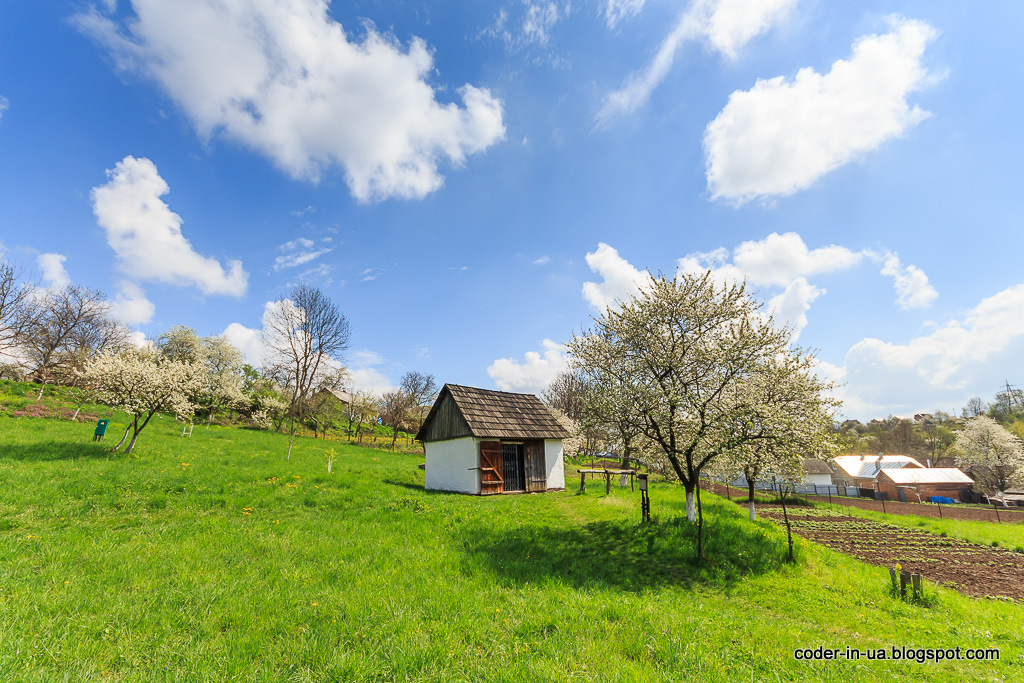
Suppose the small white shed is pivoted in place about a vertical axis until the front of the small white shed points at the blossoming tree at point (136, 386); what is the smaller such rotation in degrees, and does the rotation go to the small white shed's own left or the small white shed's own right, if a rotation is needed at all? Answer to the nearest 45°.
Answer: approximately 135° to the small white shed's own right

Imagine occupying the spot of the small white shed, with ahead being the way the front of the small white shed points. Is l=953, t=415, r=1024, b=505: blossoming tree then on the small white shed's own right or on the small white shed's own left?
on the small white shed's own left

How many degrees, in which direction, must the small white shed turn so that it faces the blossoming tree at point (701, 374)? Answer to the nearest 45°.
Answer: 0° — it already faces it

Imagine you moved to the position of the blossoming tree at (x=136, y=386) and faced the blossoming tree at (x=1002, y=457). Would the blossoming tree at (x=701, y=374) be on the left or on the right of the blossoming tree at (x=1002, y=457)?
right

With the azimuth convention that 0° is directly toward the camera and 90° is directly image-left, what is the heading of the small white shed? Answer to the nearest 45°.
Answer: approximately 315°
